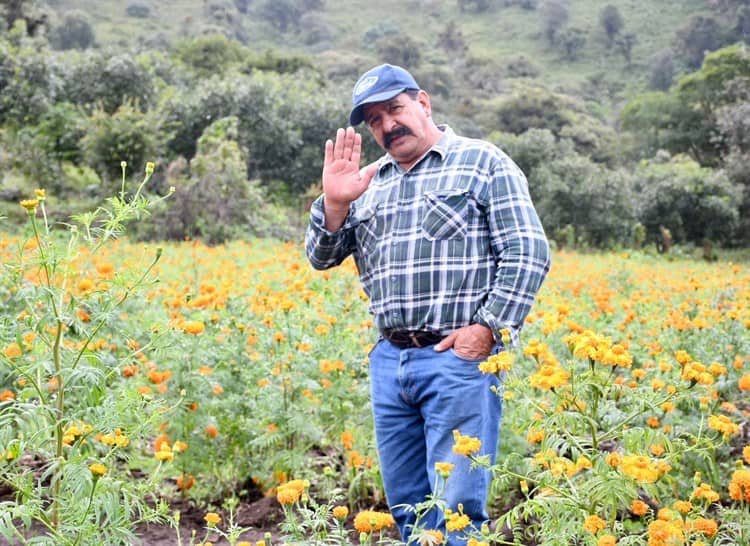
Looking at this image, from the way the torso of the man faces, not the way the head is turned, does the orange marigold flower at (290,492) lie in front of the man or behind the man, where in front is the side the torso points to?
in front

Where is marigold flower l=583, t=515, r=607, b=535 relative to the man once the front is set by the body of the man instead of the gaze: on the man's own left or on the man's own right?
on the man's own left

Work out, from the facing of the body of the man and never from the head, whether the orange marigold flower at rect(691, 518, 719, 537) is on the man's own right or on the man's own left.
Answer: on the man's own left

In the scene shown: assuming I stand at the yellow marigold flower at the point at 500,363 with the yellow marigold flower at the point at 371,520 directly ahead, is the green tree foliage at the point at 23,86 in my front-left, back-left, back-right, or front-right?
back-right

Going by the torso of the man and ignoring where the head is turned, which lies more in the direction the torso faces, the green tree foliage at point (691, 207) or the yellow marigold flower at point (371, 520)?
the yellow marigold flower

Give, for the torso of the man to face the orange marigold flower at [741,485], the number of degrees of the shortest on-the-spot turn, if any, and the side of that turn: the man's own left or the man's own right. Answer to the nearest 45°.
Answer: approximately 90° to the man's own left

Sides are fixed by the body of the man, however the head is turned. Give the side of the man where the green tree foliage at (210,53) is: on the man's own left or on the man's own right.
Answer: on the man's own right

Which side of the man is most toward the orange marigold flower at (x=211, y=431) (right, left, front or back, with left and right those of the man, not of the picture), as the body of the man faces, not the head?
right

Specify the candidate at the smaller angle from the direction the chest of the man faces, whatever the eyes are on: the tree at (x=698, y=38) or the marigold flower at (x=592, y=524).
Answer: the marigold flower

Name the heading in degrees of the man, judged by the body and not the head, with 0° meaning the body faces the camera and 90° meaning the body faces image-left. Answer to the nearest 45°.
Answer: approximately 45°

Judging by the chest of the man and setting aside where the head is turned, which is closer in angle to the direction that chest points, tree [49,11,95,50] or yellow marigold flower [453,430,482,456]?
the yellow marigold flower

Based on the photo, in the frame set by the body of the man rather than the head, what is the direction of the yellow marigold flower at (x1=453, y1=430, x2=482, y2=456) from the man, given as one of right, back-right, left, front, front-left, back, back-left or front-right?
front-left

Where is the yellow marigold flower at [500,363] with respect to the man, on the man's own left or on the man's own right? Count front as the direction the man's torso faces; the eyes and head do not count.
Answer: on the man's own left

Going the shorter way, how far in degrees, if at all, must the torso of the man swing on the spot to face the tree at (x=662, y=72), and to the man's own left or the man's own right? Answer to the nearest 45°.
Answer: approximately 135° to the man's own right
